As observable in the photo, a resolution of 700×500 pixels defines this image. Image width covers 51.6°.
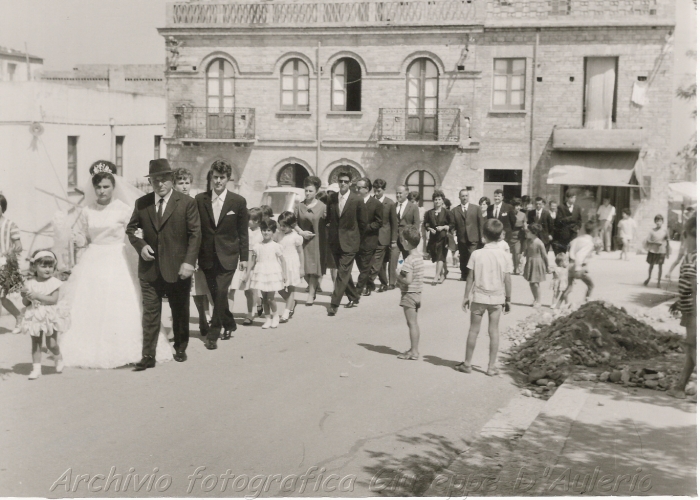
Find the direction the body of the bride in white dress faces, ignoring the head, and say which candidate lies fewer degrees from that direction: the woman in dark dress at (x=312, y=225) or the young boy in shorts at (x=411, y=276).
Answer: the young boy in shorts

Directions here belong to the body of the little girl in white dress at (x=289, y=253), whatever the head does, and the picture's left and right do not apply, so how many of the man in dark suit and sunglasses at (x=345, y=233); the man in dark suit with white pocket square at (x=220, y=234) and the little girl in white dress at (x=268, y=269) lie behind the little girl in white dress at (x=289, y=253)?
1

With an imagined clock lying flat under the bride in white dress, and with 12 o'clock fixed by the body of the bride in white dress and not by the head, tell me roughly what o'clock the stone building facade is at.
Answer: The stone building facade is roughly at 7 o'clock from the bride in white dress.

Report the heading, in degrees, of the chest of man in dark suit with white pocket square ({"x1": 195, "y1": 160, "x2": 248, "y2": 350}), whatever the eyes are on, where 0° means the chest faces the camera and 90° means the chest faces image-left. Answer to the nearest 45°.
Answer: approximately 0°

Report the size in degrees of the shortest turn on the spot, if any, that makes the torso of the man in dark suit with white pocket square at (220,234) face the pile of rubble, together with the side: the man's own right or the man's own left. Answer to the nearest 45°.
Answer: approximately 90° to the man's own left

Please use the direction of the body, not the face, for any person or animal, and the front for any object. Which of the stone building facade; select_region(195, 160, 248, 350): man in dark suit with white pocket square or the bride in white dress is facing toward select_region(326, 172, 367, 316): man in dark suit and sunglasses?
the stone building facade

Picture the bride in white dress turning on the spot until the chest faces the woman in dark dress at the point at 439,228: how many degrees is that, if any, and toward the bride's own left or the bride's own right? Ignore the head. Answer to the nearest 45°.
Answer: approximately 135° to the bride's own left

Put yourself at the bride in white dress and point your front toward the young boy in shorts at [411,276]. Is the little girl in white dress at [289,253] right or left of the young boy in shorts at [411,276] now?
left

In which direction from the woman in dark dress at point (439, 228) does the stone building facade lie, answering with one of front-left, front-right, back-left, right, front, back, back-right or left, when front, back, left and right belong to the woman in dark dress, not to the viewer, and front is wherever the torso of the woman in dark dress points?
back

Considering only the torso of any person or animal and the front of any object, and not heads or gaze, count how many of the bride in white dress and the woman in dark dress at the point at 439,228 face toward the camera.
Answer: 2
